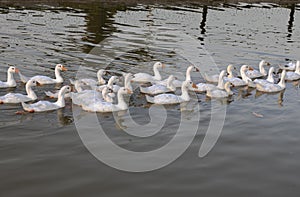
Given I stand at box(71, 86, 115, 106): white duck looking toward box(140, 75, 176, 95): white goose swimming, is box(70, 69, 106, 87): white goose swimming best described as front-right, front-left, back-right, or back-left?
front-left

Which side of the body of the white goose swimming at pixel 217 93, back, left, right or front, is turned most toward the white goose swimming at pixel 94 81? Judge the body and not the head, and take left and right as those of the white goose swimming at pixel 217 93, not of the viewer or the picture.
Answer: back

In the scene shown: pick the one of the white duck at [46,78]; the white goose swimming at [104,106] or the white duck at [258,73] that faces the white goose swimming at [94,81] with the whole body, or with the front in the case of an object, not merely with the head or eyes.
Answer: the white duck at [46,78]

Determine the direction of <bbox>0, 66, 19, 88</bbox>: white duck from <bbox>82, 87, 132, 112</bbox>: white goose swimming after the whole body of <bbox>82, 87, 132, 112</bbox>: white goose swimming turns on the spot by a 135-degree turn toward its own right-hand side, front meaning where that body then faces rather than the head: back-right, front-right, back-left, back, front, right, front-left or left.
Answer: right

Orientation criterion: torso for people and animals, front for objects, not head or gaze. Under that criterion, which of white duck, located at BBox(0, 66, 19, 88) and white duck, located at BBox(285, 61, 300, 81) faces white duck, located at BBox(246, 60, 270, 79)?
white duck, located at BBox(0, 66, 19, 88)

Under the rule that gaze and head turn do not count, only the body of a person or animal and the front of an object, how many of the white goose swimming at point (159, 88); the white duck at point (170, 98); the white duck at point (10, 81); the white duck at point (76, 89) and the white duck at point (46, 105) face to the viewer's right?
5

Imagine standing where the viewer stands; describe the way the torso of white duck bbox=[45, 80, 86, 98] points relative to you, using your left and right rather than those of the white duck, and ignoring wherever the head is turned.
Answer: facing to the right of the viewer

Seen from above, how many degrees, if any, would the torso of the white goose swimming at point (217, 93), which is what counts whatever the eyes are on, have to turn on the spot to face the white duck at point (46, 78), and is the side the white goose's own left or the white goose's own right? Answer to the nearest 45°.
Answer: approximately 180°

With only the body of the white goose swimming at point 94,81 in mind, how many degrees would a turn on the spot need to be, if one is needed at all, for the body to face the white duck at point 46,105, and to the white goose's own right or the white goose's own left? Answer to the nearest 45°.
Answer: approximately 135° to the white goose's own right

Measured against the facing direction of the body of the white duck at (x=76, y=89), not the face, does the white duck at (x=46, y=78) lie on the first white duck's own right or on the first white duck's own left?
on the first white duck's own left

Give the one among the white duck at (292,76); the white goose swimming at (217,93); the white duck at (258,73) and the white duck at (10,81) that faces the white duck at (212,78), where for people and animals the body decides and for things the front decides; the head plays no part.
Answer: the white duck at (10,81)

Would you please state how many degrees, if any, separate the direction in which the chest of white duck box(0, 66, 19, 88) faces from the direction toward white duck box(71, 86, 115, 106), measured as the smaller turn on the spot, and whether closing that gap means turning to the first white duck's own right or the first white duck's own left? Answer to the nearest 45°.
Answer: approximately 45° to the first white duck's own right

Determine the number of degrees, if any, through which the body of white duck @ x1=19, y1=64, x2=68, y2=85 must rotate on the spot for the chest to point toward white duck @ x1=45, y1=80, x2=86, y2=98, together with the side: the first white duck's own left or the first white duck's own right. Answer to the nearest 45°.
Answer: approximately 45° to the first white duck's own right

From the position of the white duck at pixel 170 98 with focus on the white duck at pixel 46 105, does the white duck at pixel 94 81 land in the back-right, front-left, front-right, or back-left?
front-right

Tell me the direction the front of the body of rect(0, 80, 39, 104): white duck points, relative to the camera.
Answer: to the viewer's right

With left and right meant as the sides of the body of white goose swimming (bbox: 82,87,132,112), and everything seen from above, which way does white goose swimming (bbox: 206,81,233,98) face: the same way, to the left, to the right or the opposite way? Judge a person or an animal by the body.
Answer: the same way

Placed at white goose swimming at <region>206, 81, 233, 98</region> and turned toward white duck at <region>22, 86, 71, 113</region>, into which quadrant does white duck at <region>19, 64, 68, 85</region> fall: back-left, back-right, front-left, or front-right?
front-right

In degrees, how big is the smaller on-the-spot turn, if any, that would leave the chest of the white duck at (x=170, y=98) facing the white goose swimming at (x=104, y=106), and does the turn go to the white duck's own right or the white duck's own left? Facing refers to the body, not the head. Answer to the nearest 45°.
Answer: approximately 135° to the white duck's own right

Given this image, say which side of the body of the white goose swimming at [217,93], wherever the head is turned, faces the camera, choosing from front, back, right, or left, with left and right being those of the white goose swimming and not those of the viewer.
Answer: right

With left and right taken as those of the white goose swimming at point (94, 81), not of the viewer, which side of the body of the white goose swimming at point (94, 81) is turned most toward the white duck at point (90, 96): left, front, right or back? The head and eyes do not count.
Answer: right

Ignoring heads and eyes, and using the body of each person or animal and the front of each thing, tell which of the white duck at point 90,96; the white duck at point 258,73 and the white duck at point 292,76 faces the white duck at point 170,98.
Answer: the white duck at point 90,96

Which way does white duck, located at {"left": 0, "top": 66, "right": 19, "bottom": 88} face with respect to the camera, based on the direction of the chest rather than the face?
to the viewer's right

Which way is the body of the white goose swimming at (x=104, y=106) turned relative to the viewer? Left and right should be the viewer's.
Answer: facing to the right of the viewer

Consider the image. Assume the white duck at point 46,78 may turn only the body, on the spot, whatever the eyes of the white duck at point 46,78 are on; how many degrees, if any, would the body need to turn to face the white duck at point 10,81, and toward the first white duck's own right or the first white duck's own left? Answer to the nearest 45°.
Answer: approximately 180°
